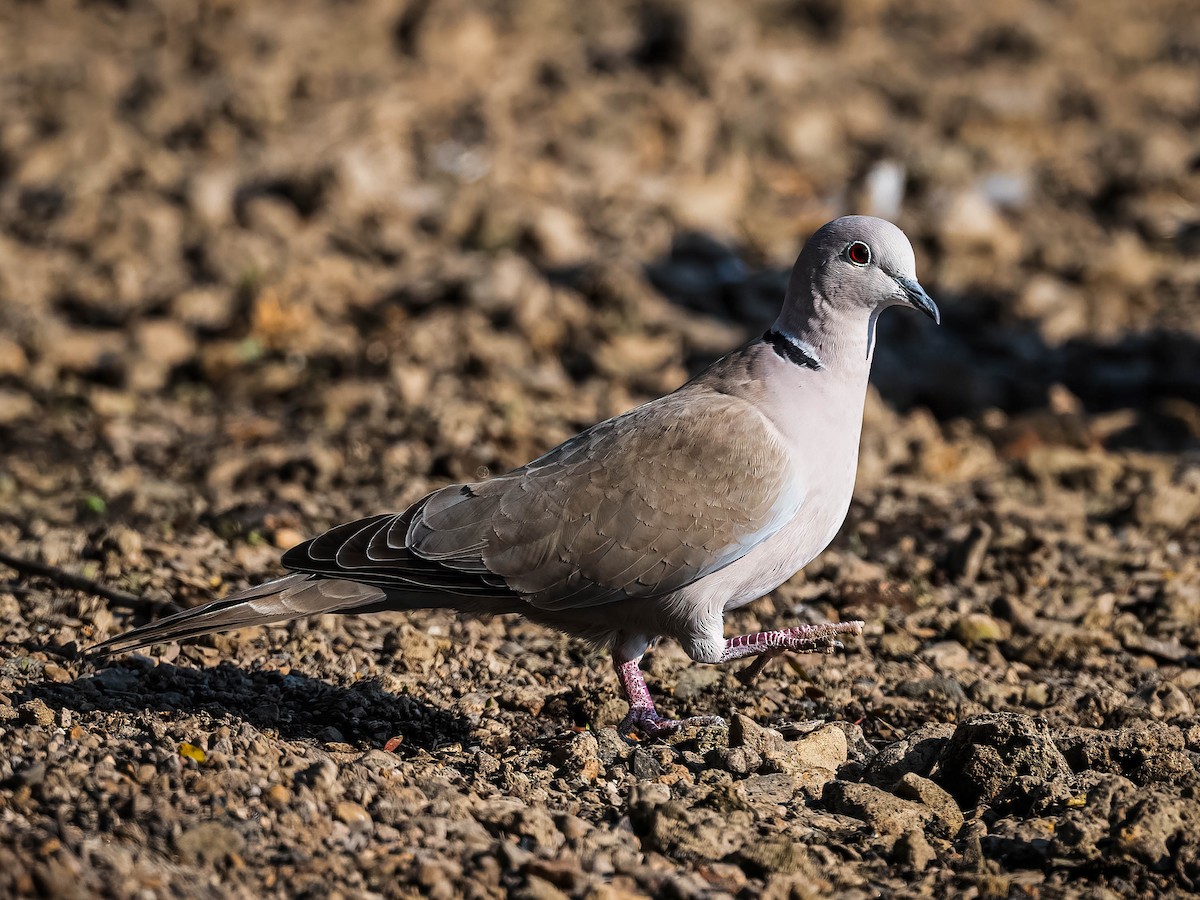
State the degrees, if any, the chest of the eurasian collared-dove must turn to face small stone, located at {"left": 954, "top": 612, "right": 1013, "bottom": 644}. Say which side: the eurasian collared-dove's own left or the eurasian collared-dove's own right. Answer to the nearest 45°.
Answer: approximately 45° to the eurasian collared-dove's own left

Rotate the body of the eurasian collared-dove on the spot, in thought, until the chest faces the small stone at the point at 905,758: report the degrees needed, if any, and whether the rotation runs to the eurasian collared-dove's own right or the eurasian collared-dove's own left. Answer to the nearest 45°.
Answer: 0° — it already faces it

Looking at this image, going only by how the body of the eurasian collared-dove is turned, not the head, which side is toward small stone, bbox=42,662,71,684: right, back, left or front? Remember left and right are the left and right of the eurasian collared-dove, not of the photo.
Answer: back

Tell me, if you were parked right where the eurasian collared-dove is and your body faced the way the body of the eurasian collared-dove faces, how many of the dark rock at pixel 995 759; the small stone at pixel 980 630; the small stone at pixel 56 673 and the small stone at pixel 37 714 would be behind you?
2

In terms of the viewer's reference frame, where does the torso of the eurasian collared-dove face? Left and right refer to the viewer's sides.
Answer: facing to the right of the viewer

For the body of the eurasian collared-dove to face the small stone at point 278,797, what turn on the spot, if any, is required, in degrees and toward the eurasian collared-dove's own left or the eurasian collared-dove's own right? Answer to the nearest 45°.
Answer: approximately 135° to the eurasian collared-dove's own right

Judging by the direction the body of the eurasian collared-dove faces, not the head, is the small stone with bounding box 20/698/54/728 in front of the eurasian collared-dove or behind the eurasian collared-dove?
behind

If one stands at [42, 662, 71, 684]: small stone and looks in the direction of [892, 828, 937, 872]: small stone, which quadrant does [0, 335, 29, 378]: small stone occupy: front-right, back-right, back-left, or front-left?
back-left

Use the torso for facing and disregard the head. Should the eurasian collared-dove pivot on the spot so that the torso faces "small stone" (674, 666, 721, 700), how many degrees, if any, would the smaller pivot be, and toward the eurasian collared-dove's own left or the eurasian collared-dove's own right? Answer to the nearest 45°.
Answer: approximately 90° to the eurasian collared-dove's own left
